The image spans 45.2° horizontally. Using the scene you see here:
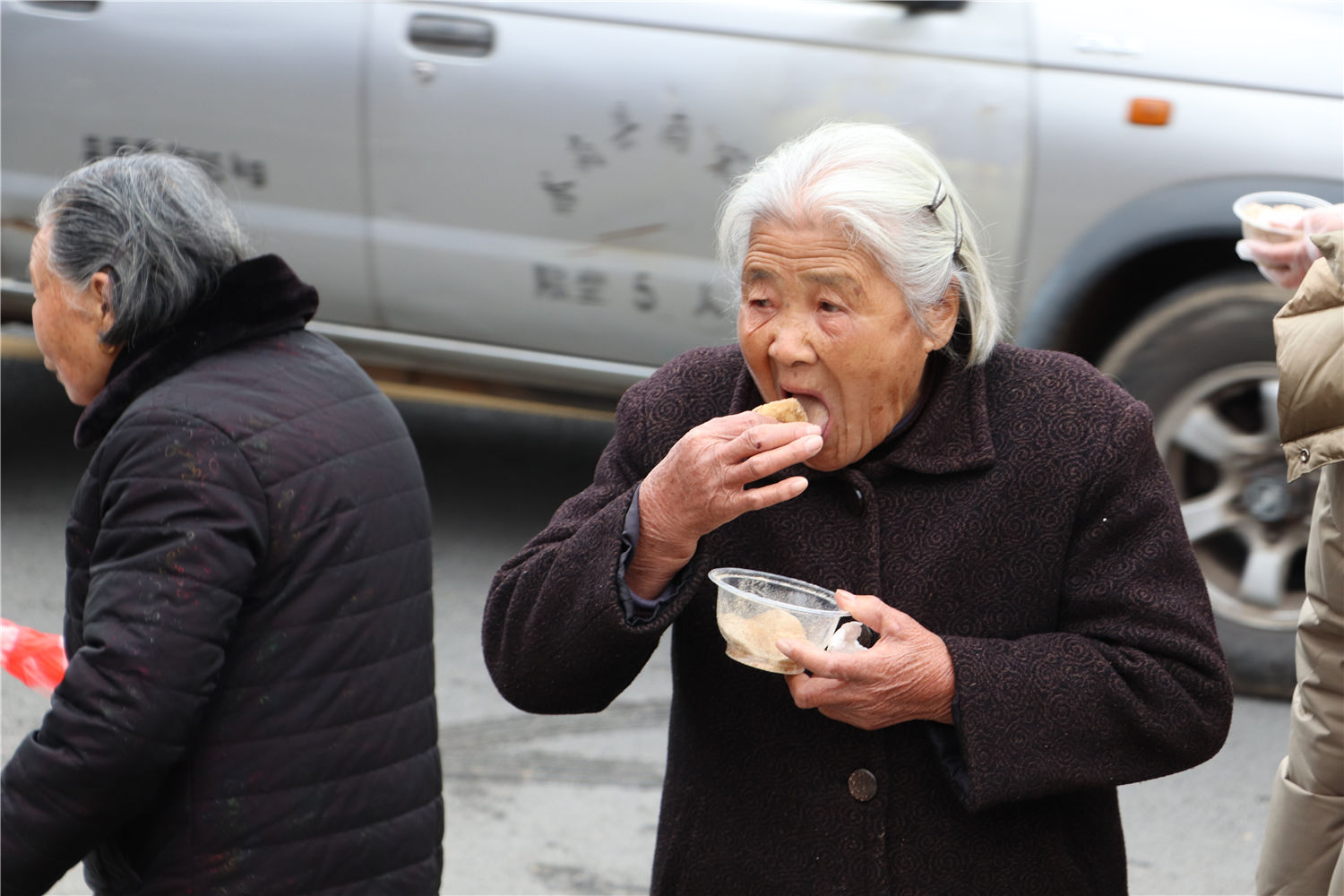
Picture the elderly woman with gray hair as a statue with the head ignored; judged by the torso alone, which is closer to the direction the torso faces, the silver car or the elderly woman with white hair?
the silver car

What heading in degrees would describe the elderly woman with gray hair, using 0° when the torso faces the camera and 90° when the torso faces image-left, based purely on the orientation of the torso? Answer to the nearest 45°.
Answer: approximately 135°

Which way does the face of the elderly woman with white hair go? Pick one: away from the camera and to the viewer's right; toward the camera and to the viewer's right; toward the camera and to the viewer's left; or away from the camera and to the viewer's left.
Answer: toward the camera and to the viewer's left
